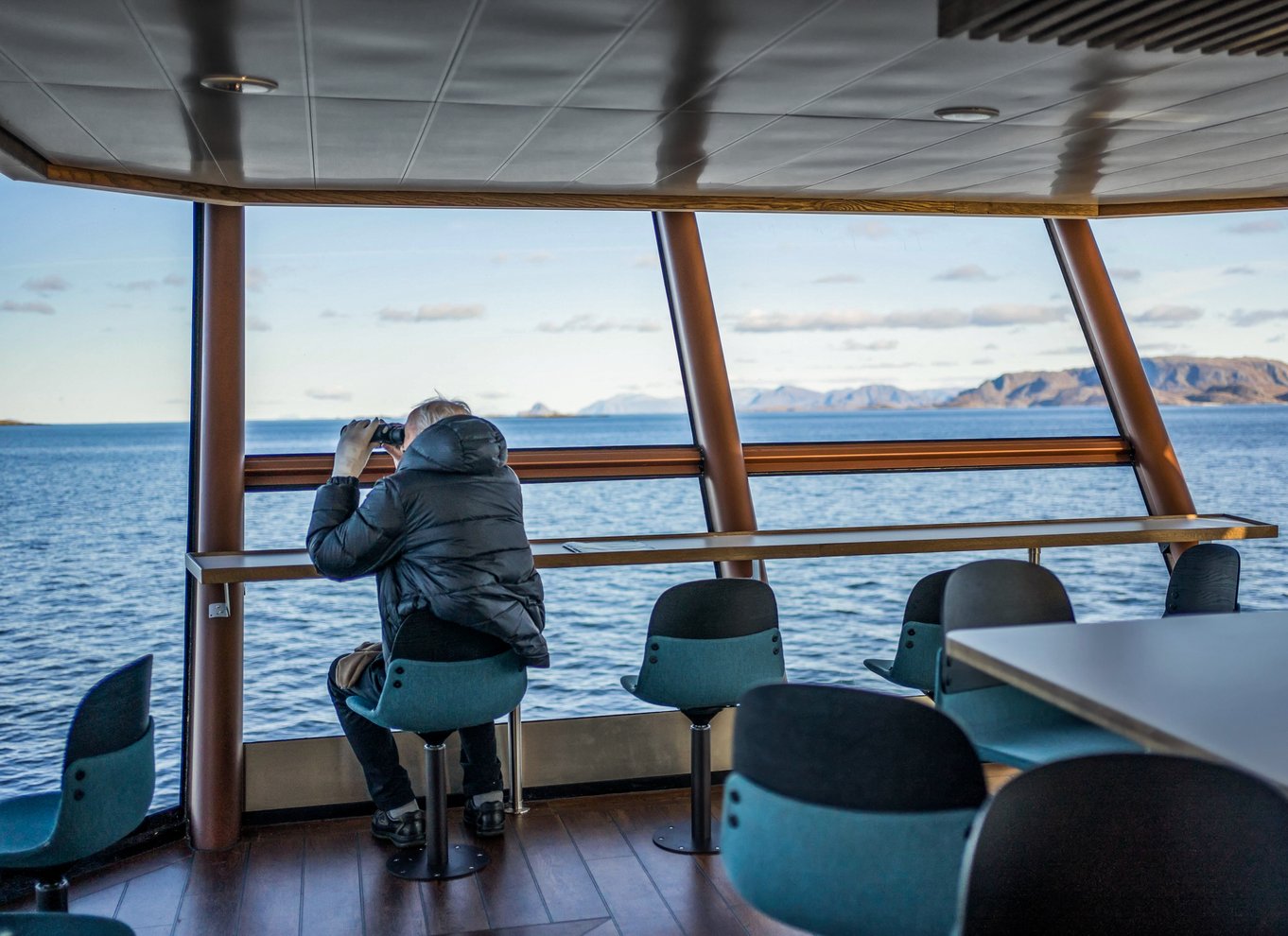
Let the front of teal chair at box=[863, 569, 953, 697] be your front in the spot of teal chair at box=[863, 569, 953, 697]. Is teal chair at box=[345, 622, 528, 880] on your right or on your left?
on your left

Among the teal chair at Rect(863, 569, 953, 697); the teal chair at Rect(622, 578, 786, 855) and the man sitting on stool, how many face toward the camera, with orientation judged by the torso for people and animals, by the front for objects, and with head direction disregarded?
0

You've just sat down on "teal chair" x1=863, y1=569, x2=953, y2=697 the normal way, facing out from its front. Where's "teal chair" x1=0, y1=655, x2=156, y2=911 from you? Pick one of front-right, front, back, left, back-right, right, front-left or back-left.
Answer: left

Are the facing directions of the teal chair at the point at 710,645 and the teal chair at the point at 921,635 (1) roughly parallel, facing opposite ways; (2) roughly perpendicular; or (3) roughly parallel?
roughly parallel

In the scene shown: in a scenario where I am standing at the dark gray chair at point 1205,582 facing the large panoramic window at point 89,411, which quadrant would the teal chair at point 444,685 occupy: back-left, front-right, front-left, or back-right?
front-left

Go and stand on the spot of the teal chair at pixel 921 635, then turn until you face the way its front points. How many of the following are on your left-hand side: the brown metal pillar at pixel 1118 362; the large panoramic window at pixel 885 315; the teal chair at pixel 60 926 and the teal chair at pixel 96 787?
2

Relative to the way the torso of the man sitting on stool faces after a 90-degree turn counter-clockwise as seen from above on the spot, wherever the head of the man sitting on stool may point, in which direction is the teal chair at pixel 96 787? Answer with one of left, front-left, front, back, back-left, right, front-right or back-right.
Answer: front

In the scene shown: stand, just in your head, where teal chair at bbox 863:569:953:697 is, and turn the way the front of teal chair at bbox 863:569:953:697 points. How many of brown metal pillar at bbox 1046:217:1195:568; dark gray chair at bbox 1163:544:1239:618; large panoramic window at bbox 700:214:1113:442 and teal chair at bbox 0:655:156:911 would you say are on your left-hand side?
1

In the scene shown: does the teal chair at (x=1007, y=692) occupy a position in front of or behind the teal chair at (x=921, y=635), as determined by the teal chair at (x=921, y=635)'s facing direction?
behind

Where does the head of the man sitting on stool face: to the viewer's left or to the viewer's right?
to the viewer's left
